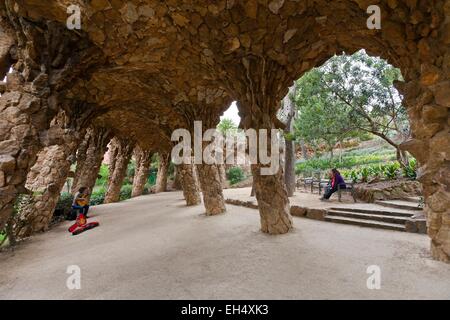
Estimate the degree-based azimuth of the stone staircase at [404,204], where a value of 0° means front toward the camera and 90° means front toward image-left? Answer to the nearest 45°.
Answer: approximately 45°

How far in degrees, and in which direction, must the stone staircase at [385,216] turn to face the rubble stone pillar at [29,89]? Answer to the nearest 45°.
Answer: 0° — it already faces it

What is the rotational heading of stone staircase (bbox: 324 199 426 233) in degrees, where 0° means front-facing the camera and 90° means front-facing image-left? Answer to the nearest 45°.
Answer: approximately 45°

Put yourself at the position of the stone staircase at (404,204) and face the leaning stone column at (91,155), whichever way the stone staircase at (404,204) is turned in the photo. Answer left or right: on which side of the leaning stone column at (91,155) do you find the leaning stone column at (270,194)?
left

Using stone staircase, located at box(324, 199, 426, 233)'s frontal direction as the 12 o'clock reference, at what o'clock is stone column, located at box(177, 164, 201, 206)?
The stone column is roughly at 2 o'clock from the stone staircase.

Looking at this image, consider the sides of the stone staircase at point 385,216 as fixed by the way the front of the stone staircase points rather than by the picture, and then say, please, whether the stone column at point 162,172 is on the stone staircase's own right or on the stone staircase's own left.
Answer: on the stone staircase's own right

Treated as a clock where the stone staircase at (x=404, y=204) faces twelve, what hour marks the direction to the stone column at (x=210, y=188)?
The stone column is roughly at 1 o'clock from the stone staircase.

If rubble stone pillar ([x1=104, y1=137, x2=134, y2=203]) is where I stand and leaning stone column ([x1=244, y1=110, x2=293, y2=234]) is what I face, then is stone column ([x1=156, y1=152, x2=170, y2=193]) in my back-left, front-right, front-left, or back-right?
back-left
